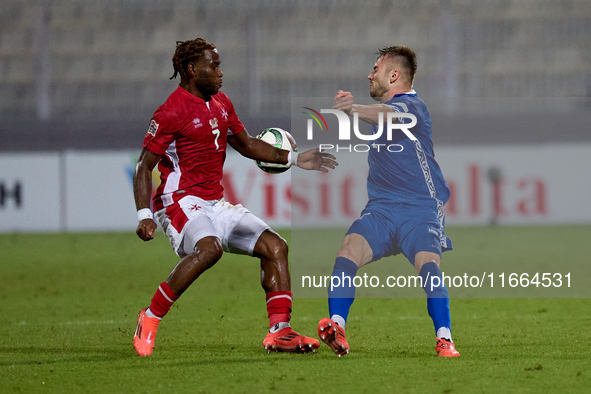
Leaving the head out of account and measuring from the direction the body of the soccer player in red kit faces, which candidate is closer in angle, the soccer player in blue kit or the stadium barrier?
the soccer player in blue kit

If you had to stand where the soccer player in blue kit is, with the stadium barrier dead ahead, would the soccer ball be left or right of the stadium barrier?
left

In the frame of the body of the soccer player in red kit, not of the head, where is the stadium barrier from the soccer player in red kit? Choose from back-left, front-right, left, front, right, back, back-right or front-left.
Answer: back-left

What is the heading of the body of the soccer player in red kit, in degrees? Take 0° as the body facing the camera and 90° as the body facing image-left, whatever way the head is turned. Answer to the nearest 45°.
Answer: approximately 315°

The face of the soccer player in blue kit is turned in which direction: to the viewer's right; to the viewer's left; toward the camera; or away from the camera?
to the viewer's left

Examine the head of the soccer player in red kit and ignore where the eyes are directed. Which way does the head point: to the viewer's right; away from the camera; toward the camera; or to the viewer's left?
to the viewer's right

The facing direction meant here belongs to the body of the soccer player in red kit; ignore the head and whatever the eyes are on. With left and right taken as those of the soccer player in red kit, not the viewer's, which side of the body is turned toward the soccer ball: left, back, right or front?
left
